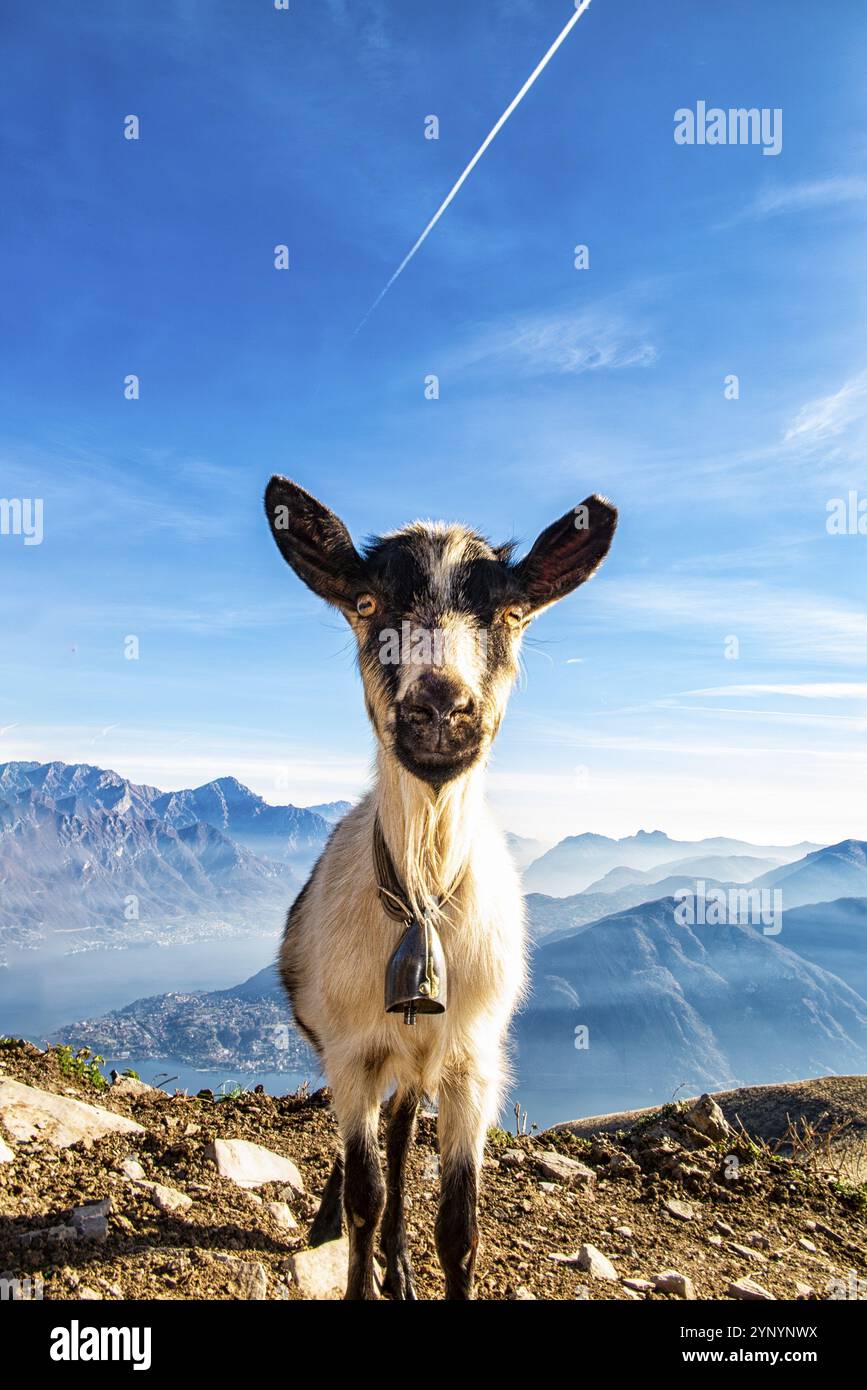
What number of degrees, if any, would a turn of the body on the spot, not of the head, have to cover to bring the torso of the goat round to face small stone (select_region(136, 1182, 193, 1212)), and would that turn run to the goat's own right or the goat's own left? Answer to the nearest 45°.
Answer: approximately 135° to the goat's own right

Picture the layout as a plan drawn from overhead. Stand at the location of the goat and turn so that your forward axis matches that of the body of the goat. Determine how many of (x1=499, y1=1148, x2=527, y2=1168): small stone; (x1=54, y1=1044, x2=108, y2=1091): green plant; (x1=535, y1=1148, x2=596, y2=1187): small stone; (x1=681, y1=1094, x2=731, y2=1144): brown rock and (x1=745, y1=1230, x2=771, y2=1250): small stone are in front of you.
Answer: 0

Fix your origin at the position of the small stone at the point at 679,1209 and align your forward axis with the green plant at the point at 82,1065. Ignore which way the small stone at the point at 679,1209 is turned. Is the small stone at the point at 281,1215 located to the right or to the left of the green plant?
left

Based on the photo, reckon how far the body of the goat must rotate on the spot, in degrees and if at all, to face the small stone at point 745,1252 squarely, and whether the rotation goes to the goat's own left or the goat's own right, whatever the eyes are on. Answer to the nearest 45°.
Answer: approximately 135° to the goat's own left

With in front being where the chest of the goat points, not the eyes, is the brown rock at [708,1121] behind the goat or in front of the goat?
behind

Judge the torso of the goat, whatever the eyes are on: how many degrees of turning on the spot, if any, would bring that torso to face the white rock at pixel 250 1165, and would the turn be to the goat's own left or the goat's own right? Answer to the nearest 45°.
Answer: approximately 135° to the goat's own right

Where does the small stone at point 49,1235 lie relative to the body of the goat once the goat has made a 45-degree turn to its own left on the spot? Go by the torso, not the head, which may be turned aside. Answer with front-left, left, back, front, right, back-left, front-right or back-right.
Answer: back-right

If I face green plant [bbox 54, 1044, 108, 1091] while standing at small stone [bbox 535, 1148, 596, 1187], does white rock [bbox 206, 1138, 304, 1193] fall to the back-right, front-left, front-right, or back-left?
front-left

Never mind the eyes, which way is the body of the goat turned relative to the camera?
toward the camera

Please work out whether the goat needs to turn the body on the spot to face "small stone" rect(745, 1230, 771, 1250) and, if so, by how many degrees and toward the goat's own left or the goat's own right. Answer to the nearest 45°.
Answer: approximately 135° to the goat's own left

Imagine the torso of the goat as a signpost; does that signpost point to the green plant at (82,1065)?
no
